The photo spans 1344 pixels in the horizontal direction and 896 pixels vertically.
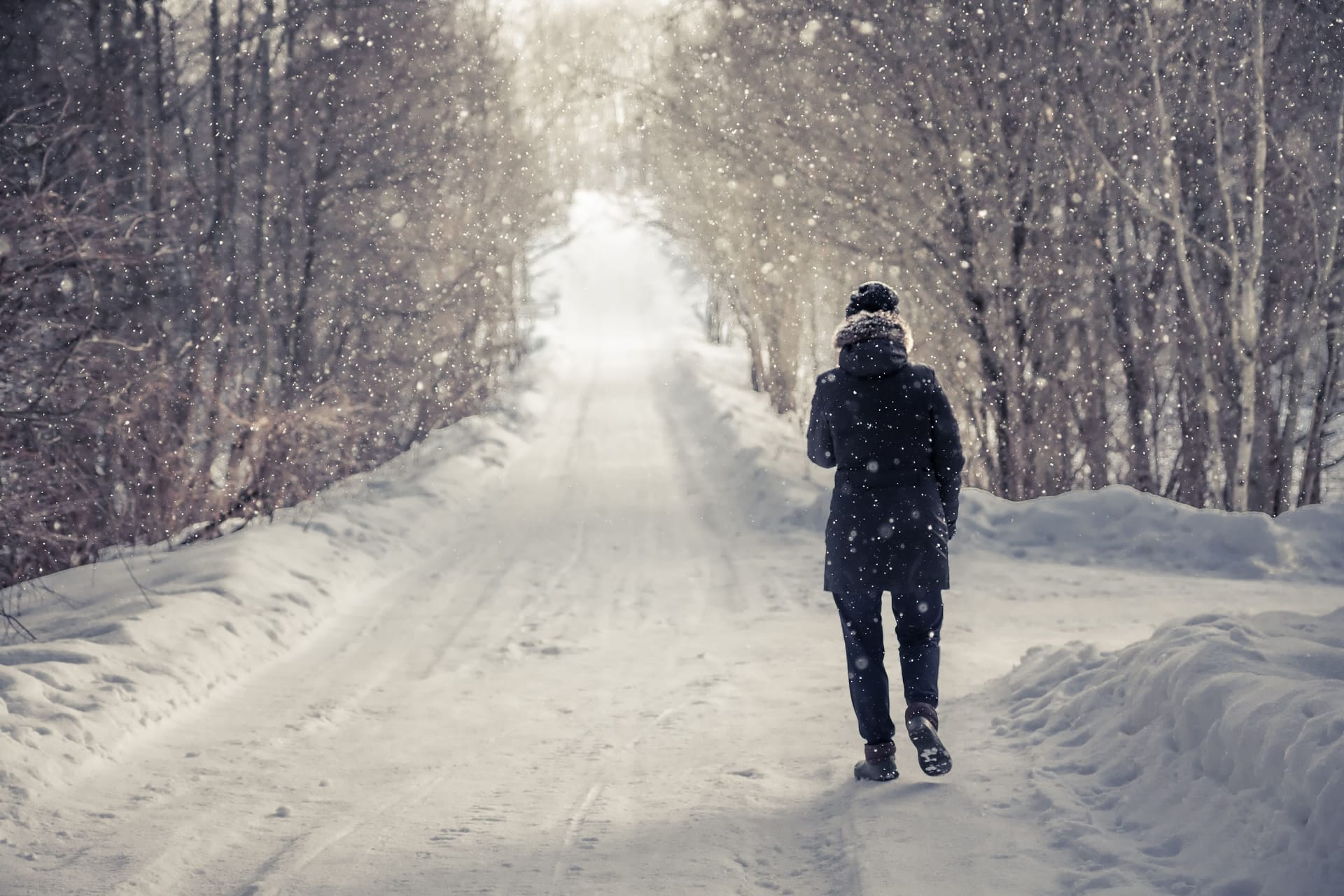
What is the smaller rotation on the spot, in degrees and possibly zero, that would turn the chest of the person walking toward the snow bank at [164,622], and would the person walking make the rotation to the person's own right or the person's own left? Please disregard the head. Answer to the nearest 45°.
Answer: approximately 45° to the person's own left

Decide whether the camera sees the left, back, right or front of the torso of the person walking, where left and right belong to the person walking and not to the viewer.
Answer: back

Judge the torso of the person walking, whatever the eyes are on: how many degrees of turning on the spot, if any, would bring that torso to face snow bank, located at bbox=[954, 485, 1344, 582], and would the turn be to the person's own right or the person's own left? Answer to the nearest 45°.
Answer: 0° — they already face it

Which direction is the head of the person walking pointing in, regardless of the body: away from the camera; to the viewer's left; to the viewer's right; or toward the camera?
away from the camera

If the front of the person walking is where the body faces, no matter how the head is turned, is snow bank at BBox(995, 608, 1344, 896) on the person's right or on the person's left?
on the person's right
